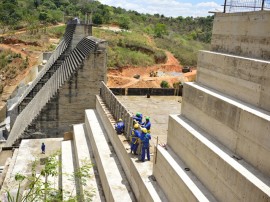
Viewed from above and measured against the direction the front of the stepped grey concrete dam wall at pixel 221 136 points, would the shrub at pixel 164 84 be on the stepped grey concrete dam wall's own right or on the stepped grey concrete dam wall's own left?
on the stepped grey concrete dam wall's own right

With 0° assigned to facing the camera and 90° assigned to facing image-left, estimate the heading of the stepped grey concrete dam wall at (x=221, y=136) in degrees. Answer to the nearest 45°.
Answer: approximately 45°
